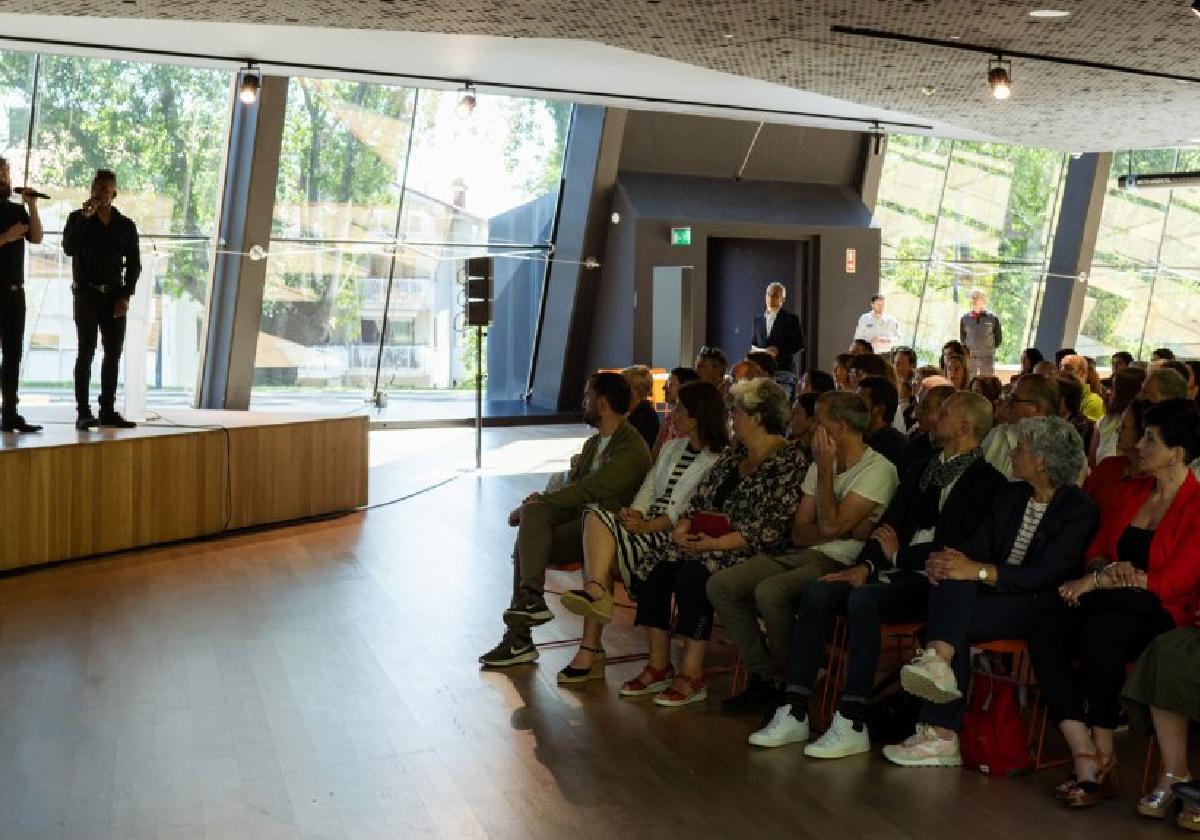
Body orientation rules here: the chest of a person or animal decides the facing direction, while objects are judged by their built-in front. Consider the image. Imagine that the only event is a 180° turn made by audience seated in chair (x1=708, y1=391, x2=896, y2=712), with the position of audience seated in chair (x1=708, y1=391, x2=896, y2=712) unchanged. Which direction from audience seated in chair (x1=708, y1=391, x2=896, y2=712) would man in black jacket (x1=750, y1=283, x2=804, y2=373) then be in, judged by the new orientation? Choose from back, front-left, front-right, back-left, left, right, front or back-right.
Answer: front-left

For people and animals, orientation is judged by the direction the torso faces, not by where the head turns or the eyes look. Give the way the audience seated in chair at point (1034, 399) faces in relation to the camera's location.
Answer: facing to the left of the viewer

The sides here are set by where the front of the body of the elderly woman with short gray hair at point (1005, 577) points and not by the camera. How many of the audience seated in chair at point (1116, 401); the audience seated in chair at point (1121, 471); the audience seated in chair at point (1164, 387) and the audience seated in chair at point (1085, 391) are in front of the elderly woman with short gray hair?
0

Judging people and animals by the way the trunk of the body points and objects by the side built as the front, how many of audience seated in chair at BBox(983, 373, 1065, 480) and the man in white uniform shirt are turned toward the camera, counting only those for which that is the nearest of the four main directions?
1

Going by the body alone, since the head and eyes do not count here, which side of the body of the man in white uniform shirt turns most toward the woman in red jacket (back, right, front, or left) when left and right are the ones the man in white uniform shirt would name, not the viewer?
front

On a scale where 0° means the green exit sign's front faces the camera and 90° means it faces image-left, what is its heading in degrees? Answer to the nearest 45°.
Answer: approximately 0°

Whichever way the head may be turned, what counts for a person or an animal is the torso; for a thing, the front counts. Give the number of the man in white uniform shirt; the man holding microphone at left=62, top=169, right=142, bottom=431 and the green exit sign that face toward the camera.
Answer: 3

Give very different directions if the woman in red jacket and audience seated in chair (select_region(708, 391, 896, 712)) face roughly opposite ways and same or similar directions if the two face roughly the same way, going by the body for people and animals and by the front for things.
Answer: same or similar directions

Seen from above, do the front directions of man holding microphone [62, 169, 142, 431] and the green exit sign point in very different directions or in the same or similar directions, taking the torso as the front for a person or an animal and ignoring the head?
same or similar directions

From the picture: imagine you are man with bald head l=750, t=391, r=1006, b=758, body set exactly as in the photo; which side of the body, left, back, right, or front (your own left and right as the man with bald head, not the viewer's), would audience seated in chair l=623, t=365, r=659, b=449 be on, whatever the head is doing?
right

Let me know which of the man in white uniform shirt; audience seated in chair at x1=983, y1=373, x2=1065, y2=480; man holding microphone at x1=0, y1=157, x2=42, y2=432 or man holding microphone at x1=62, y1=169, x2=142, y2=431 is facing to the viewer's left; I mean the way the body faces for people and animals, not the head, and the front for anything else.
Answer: the audience seated in chair

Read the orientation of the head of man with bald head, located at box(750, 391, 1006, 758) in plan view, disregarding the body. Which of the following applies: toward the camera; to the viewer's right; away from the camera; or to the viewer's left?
to the viewer's left

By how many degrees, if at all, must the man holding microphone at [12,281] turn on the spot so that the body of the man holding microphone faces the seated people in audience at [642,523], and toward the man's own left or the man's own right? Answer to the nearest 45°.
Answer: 0° — they already face them
